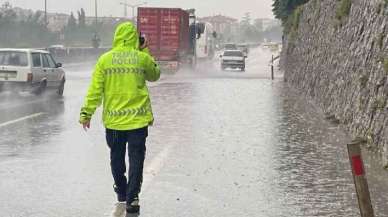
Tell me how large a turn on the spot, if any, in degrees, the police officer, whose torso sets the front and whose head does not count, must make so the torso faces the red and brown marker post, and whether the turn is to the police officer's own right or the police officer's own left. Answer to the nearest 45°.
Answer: approximately 135° to the police officer's own right

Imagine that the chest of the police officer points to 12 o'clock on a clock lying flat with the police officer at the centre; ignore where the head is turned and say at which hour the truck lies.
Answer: The truck is roughly at 12 o'clock from the police officer.

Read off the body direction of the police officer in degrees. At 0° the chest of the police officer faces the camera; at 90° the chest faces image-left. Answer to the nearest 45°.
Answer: approximately 180°

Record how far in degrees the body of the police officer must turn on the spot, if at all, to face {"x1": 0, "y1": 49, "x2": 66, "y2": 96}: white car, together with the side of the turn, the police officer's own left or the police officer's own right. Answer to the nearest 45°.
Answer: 0° — they already face it

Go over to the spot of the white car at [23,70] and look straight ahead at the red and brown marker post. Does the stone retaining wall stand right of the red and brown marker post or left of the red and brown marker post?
left

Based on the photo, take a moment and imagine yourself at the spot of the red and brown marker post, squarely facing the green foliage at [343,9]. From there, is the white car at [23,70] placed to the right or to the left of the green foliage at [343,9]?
left
